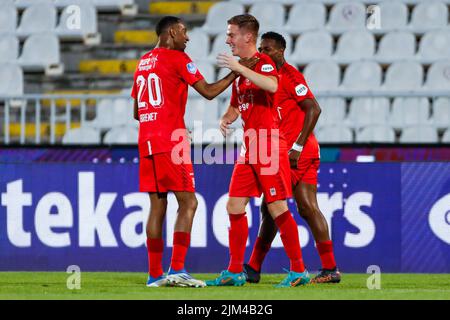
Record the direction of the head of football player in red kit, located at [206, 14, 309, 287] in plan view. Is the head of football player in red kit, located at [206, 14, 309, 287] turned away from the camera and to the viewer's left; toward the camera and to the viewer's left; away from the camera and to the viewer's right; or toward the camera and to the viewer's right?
toward the camera and to the viewer's left

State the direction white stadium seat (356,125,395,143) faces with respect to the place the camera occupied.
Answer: facing the viewer

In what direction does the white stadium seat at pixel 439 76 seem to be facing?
toward the camera

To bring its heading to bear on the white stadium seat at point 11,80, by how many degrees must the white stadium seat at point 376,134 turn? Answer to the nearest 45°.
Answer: approximately 90° to its right

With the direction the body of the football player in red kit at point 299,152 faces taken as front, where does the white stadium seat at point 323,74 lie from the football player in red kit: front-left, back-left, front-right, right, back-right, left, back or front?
back-right

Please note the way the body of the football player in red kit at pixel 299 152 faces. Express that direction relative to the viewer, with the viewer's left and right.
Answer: facing the viewer and to the left of the viewer

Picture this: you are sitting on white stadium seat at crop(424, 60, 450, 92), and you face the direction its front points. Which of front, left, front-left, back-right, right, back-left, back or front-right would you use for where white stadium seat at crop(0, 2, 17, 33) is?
right

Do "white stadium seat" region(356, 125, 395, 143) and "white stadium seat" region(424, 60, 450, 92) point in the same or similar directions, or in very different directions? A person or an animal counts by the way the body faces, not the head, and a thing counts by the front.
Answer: same or similar directions

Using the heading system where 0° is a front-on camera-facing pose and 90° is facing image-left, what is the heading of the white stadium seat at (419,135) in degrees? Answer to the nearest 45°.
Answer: approximately 0°

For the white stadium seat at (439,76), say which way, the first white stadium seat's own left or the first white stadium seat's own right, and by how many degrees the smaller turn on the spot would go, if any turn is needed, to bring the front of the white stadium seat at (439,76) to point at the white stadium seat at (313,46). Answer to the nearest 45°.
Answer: approximately 90° to the first white stadium seat's own right

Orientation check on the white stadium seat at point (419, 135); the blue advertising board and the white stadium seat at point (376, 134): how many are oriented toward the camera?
3

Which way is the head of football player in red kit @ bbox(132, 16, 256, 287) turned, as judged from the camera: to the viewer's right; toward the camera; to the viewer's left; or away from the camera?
to the viewer's right

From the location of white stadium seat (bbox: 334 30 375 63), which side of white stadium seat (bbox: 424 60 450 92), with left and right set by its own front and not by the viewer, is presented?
right

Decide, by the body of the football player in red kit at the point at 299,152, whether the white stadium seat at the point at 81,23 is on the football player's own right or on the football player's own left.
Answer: on the football player's own right
